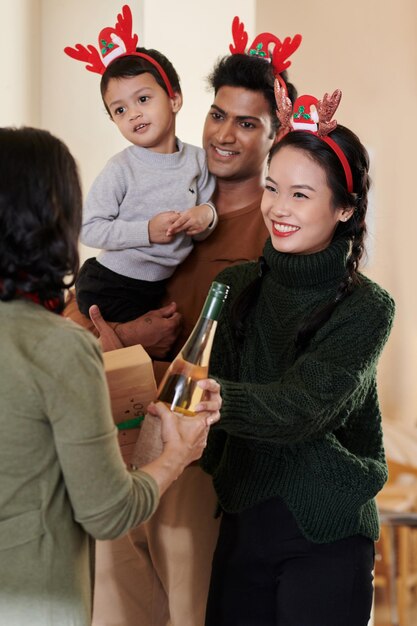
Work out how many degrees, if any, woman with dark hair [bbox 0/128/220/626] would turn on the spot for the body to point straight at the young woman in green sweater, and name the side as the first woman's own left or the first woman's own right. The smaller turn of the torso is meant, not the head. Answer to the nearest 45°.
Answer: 0° — they already face them

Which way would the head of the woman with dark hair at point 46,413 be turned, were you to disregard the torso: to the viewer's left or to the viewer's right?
to the viewer's right

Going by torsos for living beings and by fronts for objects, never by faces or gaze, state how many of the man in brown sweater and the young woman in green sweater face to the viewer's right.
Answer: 0

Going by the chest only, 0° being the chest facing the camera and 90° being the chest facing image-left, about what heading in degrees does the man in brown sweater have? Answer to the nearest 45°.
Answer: approximately 45°

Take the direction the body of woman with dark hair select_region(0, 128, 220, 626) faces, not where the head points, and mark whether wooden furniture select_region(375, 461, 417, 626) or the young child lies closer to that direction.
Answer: the wooden furniture

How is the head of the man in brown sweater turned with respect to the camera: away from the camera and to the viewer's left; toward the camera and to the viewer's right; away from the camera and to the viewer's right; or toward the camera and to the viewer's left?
toward the camera and to the viewer's left

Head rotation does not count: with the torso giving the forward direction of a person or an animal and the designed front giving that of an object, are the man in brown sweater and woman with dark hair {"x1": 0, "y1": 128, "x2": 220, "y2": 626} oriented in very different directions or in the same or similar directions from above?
very different directions

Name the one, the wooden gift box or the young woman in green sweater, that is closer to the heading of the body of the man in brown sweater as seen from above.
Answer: the wooden gift box

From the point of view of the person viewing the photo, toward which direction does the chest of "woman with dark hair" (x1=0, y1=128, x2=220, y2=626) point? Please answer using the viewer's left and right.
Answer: facing away from the viewer and to the right of the viewer

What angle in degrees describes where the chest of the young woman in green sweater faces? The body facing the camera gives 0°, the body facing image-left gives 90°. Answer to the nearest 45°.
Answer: approximately 45°

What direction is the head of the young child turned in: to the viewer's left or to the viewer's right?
to the viewer's left

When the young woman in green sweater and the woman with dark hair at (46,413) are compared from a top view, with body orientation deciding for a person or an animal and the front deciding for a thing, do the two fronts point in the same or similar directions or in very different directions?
very different directions
